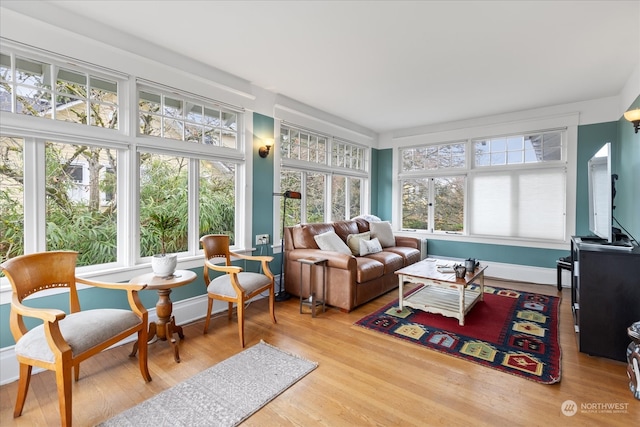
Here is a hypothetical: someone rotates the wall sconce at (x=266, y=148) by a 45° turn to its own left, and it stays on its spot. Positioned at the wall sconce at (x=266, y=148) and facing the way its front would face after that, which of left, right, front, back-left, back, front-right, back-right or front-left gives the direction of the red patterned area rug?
front-right

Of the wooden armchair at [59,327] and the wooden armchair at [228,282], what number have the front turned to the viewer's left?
0

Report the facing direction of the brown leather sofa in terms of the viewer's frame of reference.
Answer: facing the viewer and to the right of the viewer

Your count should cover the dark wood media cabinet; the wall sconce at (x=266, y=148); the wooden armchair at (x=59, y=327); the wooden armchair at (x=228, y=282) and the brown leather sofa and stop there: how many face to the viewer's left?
1

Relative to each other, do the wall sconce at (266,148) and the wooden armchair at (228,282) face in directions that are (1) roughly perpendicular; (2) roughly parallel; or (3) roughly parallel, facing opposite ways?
roughly parallel

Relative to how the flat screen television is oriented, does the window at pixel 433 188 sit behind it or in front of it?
in front

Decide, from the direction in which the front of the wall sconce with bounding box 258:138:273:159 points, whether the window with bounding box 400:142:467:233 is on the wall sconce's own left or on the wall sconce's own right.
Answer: on the wall sconce's own left

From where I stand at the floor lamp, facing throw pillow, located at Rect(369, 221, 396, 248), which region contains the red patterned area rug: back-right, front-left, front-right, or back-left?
front-right

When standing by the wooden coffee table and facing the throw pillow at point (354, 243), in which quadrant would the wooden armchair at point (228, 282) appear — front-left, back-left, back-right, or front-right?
front-left

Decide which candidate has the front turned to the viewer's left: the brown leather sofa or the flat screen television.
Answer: the flat screen television

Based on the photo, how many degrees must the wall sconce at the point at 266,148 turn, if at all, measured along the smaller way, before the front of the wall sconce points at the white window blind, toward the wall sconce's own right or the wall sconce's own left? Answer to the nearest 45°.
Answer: approximately 45° to the wall sconce's own left

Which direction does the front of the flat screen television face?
to the viewer's left

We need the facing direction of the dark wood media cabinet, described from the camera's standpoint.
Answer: facing to the left of the viewer

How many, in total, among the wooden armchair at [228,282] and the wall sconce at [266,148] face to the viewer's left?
0

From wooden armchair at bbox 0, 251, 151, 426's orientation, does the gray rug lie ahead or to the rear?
ahead

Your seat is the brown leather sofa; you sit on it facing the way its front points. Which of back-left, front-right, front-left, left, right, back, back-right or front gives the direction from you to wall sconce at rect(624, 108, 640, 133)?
front-left
